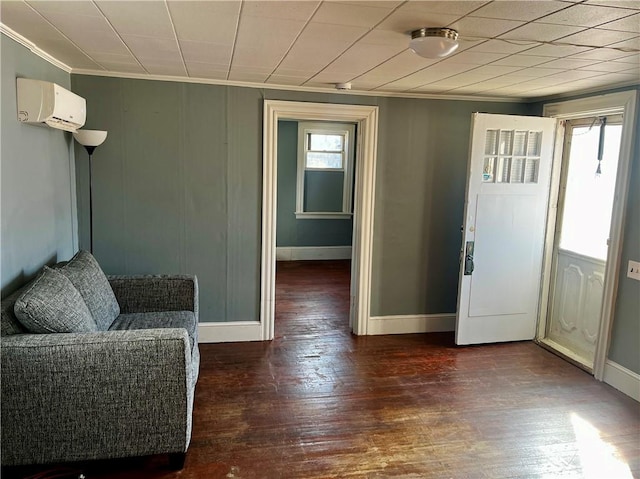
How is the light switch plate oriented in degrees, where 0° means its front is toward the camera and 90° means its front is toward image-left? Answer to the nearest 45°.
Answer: approximately 45°

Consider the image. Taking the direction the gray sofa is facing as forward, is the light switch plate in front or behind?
in front

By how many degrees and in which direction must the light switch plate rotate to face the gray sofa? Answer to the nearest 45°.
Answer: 0° — it already faces it

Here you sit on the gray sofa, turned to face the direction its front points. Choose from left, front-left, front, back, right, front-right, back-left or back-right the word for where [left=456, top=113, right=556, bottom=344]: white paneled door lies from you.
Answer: front

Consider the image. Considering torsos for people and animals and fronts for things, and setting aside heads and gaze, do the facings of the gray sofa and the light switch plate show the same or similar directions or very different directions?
very different directions

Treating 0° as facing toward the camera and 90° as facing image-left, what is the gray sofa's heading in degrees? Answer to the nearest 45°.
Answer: approximately 270°

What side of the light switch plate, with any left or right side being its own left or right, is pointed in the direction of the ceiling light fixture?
front

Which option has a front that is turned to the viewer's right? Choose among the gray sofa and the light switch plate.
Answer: the gray sofa

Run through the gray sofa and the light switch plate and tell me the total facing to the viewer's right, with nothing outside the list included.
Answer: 1

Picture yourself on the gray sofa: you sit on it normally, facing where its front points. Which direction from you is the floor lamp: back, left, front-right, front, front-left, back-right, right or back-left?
left

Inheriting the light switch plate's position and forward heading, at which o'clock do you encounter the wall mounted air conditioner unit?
The wall mounted air conditioner unit is roughly at 12 o'clock from the light switch plate.

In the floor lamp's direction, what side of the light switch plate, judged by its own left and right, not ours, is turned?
front

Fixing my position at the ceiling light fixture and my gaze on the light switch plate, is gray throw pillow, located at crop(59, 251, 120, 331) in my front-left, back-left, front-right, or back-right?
back-left

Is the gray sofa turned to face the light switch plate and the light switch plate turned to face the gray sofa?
yes
